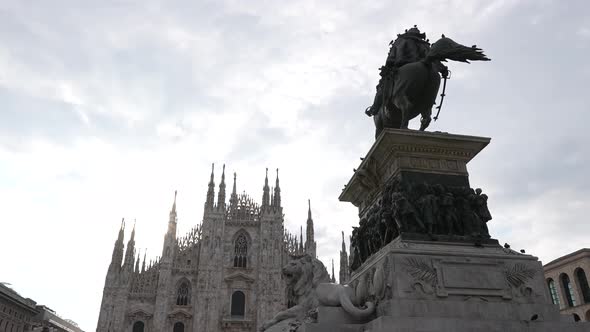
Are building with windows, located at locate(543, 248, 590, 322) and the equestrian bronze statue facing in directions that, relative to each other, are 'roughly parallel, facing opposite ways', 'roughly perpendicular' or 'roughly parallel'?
roughly perpendicular

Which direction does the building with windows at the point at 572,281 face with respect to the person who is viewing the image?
facing the viewer and to the left of the viewer

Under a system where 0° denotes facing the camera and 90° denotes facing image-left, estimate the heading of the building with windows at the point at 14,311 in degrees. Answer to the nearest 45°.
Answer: approximately 315°

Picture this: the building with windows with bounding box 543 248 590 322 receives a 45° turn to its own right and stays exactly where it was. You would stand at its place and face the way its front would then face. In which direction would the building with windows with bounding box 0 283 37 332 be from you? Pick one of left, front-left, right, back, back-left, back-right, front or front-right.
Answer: front

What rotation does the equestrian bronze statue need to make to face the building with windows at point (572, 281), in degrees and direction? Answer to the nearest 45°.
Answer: approximately 45° to its right

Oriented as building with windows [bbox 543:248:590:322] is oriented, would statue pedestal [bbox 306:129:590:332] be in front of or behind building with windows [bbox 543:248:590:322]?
in front
